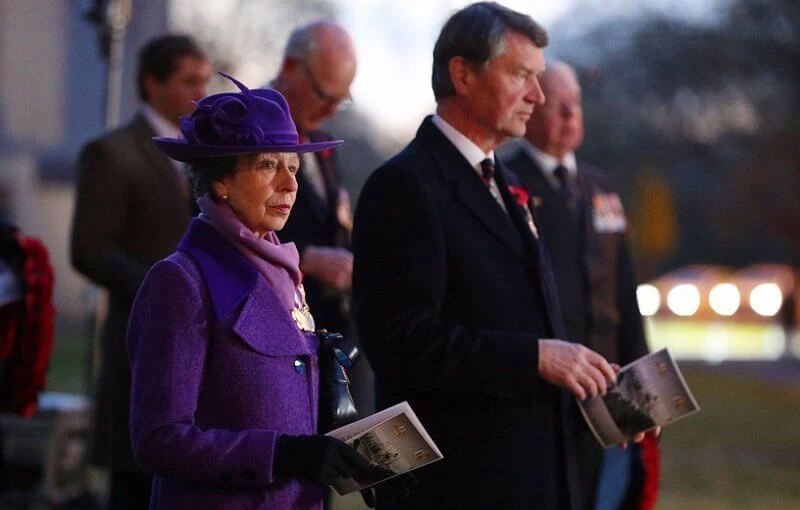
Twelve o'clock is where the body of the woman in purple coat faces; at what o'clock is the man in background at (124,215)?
The man in background is roughly at 7 o'clock from the woman in purple coat.

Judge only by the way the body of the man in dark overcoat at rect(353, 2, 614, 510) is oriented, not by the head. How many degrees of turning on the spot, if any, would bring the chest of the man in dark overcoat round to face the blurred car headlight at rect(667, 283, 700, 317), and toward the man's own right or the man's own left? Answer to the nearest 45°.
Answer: approximately 135° to the man's own left

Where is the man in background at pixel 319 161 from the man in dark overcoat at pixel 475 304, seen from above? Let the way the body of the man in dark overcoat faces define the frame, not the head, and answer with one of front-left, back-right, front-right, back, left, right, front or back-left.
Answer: back

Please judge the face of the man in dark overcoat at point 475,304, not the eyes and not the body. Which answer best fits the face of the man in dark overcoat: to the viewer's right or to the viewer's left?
to the viewer's right

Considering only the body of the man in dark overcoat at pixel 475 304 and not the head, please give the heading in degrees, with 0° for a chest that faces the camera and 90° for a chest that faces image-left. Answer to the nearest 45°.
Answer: approximately 315°
